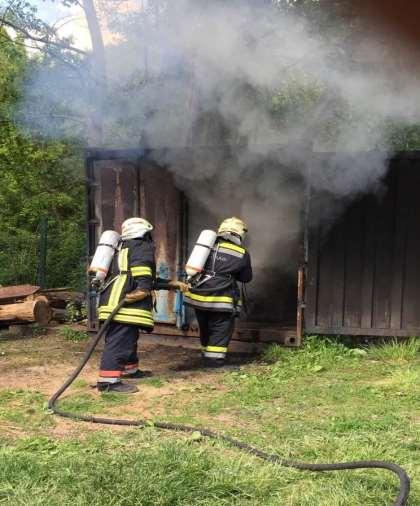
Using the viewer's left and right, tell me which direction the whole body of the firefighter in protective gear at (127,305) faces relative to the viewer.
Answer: facing to the right of the viewer

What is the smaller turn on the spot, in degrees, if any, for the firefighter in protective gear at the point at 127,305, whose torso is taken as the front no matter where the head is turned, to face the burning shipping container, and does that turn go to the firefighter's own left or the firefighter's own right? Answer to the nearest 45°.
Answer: approximately 45° to the firefighter's own left

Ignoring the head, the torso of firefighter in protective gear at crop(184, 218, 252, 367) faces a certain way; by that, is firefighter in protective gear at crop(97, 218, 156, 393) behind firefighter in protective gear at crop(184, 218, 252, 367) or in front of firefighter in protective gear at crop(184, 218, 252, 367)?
behind

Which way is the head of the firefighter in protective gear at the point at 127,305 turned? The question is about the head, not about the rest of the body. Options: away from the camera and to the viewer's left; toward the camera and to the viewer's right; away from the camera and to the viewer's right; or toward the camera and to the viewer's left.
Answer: away from the camera and to the viewer's right

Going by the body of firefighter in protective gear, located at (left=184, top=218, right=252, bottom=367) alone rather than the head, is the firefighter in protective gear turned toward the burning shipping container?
yes

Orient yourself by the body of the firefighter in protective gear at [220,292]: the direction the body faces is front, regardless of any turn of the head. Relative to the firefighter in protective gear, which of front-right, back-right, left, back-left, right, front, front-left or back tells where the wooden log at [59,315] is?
left

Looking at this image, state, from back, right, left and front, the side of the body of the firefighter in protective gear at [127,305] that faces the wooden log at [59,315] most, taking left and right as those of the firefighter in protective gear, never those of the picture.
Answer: left

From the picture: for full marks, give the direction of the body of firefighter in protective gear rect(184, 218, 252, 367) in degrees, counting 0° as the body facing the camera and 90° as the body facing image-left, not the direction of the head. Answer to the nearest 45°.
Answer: approximately 225°

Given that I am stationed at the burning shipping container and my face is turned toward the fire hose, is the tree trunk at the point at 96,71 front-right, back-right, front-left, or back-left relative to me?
back-right

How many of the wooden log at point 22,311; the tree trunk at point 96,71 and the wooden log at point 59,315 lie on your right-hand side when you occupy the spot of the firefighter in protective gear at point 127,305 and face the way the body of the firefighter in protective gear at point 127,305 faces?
0

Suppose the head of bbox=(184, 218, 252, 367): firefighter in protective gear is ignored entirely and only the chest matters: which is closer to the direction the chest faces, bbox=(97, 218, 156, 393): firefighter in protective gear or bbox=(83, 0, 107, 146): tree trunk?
the tree trunk

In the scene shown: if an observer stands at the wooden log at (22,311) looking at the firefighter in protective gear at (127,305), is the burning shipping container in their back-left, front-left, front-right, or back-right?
front-left

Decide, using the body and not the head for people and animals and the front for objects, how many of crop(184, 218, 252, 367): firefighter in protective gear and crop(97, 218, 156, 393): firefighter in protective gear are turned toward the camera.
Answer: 0

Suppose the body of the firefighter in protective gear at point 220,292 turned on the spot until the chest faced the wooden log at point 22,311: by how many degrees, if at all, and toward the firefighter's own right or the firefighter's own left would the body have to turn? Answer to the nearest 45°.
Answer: approximately 90° to the firefighter's own left

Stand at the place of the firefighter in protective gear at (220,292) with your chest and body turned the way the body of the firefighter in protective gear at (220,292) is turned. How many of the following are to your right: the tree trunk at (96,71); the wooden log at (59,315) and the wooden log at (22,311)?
0
